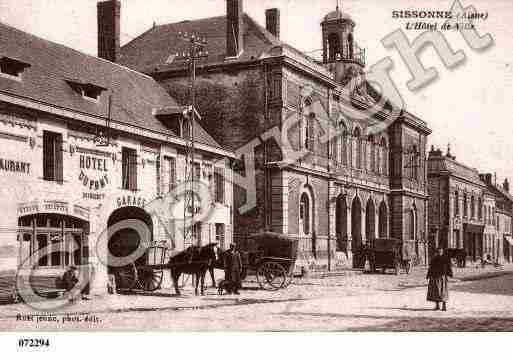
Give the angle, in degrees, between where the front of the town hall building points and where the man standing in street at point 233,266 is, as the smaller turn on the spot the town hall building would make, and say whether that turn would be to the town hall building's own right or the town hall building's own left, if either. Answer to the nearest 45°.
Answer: approximately 45° to the town hall building's own right

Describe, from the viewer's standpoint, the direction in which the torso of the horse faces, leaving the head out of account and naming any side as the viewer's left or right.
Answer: facing to the right of the viewer

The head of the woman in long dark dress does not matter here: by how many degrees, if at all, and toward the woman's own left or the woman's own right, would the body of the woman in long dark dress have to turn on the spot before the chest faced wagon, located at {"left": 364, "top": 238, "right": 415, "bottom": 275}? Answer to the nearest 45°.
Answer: approximately 180°

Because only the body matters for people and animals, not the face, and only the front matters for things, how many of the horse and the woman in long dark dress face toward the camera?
1

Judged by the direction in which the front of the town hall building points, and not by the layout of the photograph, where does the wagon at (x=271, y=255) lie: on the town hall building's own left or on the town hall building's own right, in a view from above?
on the town hall building's own right

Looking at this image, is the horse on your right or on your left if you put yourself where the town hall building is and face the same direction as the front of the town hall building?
on your right
